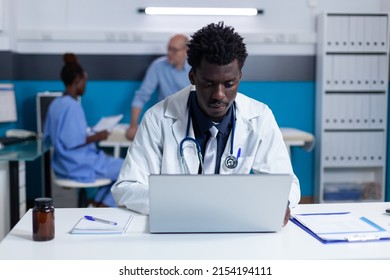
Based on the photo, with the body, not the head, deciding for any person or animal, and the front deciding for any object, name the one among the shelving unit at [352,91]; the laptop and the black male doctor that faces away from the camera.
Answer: the laptop

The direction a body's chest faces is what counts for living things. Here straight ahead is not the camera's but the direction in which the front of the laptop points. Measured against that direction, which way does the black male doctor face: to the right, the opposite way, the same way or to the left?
the opposite way

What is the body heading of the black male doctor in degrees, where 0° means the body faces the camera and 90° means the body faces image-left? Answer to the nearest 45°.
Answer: approximately 0°

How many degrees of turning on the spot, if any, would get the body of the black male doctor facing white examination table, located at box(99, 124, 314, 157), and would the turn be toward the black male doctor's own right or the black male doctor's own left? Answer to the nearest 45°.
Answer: approximately 180°

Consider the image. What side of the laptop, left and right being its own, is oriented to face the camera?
back

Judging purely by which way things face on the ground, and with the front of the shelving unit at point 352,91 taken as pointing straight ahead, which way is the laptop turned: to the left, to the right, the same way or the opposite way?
the opposite way

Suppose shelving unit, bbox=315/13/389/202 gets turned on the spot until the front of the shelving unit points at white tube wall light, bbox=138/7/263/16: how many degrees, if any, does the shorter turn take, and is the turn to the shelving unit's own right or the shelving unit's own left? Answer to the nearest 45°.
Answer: approximately 90° to the shelving unit's own right

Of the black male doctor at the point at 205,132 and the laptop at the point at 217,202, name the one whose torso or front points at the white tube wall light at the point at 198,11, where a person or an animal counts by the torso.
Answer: the laptop

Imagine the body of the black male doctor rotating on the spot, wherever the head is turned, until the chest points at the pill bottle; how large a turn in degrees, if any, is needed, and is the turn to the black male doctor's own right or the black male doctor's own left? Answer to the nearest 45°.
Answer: approximately 45° to the black male doctor's own right

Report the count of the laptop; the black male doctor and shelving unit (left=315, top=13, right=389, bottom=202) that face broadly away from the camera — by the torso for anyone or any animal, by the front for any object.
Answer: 1

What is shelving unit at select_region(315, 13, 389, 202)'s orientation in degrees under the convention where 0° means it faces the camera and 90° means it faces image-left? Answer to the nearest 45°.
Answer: approximately 0°

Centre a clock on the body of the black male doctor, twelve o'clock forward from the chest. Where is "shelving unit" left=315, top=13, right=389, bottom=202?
The shelving unit is roughly at 7 o'clock from the black male doctor.
